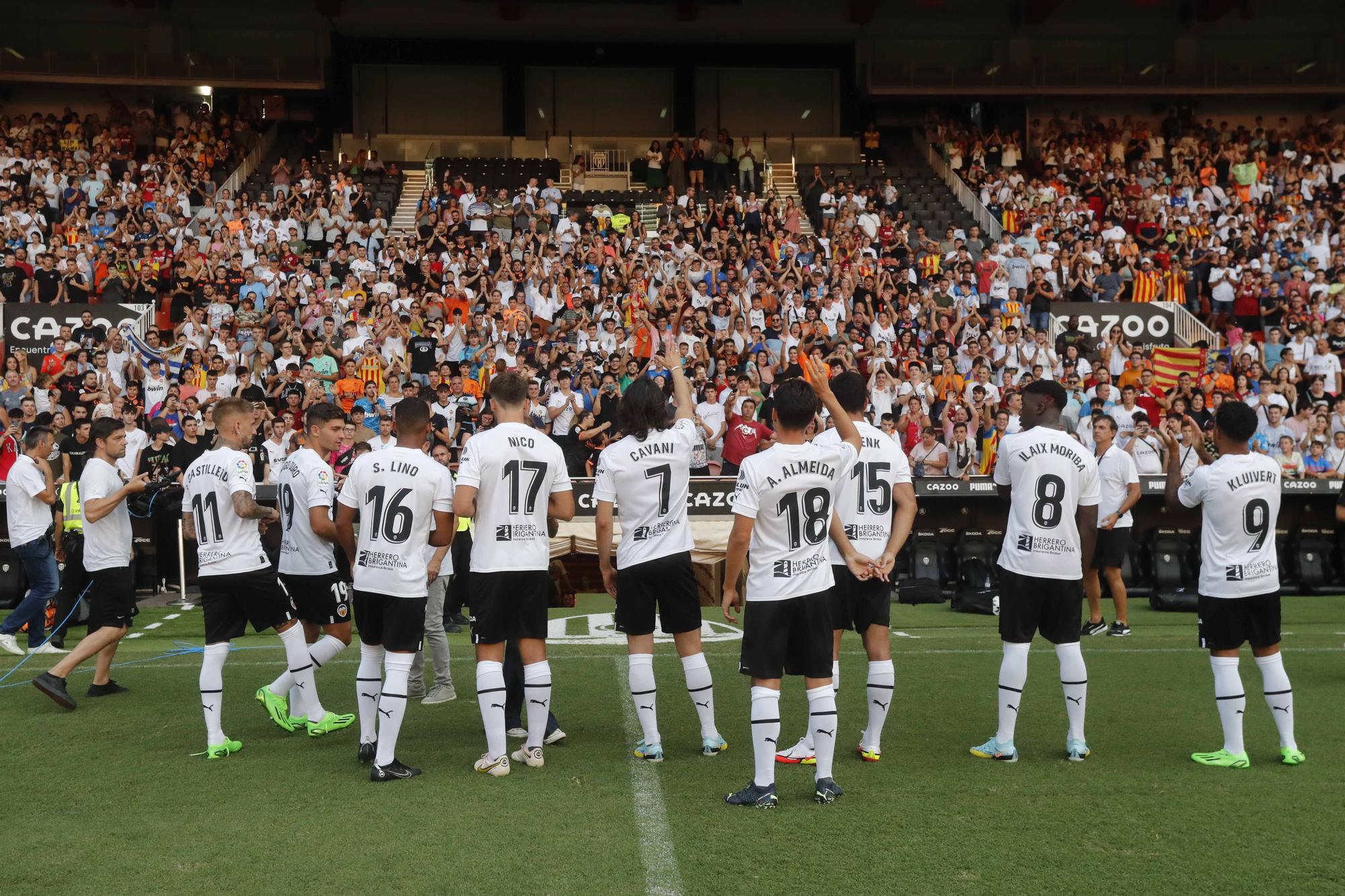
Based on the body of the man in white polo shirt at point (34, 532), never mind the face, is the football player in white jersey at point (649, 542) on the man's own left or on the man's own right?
on the man's own right

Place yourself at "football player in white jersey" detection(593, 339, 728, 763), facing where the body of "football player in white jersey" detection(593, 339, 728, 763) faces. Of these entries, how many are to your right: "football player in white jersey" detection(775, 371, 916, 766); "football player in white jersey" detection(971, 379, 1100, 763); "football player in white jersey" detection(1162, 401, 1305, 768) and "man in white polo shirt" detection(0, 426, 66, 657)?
3

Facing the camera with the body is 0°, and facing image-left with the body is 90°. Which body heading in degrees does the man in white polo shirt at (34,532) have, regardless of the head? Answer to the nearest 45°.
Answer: approximately 270°

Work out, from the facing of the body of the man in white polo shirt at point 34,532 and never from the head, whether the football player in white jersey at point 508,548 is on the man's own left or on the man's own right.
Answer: on the man's own right

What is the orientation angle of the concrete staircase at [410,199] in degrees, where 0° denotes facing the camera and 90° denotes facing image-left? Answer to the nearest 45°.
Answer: approximately 0°

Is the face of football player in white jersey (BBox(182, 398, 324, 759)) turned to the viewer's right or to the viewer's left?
to the viewer's right

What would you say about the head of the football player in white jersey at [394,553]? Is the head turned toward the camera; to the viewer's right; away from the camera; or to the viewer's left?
away from the camera

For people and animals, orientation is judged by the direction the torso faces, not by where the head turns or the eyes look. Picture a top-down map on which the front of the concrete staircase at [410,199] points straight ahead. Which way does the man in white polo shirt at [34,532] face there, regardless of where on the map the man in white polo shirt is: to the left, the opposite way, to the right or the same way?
to the left

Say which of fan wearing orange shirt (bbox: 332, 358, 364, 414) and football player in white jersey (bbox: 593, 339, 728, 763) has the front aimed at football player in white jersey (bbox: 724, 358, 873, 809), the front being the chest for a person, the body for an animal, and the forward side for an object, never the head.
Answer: the fan wearing orange shirt

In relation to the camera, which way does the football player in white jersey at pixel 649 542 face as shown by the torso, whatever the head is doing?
away from the camera

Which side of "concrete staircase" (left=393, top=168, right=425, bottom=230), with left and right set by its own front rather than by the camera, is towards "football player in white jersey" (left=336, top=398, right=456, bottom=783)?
front

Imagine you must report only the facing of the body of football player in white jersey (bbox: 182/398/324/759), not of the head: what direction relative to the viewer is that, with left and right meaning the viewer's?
facing away from the viewer and to the right of the viewer
